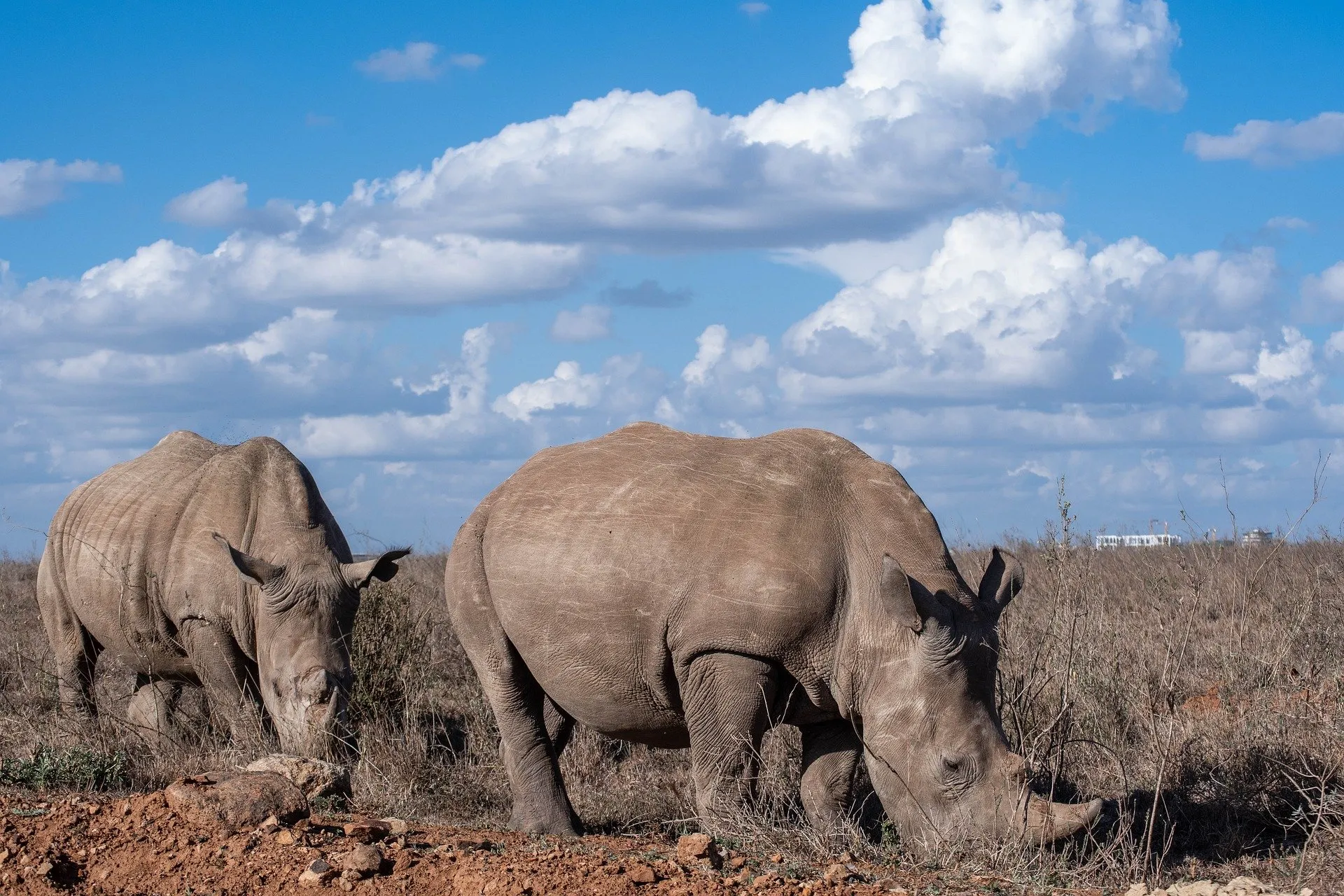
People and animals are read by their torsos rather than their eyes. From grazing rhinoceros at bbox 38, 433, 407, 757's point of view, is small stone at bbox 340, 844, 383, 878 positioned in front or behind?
in front

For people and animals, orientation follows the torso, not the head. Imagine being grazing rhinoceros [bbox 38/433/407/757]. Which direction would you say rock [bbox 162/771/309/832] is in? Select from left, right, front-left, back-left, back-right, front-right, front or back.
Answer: front-right

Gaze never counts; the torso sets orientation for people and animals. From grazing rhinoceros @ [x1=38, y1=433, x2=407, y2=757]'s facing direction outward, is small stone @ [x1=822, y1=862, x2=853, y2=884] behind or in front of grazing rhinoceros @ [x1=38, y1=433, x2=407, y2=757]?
in front

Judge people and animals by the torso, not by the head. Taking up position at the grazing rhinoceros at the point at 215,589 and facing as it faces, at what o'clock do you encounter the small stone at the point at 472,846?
The small stone is roughly at 1 o'clock from the grazing rhinoceros.

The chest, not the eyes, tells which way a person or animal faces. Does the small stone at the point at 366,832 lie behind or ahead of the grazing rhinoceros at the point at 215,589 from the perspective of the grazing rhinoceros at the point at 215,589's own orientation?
ahead

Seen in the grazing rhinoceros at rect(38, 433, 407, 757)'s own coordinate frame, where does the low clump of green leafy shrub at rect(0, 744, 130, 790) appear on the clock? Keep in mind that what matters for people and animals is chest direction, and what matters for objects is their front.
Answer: The low clump of green leafy shrub is roughly at 2 o'clock from the grazing rhinoceros.

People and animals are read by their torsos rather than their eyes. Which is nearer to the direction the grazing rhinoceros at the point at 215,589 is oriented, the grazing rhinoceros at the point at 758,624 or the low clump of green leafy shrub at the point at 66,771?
the grazing rhinoceros

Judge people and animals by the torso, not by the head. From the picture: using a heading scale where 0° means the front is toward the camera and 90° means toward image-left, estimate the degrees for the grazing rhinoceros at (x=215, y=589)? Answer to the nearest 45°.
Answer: approximately 315°
